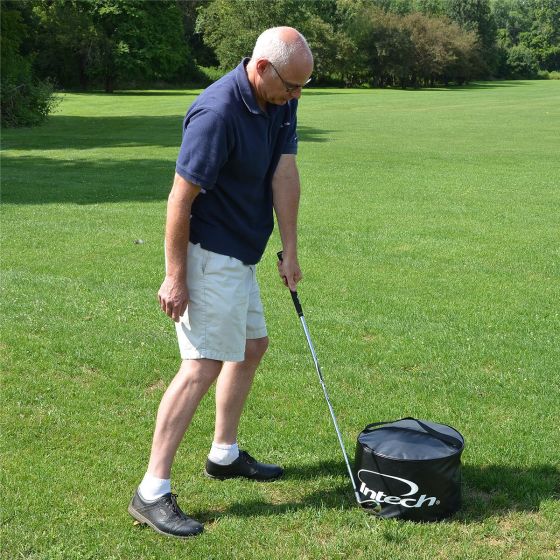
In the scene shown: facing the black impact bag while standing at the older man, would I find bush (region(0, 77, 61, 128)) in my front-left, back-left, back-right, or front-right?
back-left

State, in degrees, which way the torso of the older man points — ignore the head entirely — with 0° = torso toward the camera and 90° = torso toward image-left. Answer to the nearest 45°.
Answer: approximately 315°

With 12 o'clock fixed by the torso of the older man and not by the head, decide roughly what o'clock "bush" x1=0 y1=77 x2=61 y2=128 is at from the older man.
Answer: The bush is roughly at 7 o'clock from the older man.
